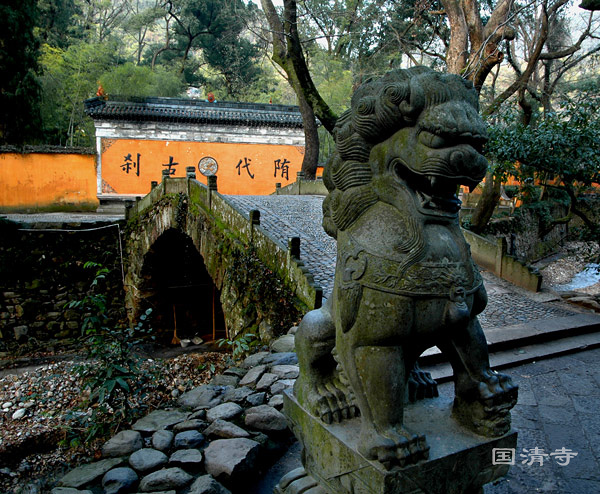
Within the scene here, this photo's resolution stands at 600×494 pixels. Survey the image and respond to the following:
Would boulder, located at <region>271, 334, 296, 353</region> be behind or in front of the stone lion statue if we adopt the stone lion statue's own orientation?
behind

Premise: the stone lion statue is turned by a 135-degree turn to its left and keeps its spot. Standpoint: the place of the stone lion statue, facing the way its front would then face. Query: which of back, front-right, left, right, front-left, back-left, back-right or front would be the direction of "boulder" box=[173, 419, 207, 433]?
front-left

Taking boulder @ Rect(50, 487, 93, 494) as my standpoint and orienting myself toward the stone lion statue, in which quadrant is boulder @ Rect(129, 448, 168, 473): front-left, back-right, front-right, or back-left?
front-left

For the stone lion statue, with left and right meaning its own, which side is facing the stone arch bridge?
back

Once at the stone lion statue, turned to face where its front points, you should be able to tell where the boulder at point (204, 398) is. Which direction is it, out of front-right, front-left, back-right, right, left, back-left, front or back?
back

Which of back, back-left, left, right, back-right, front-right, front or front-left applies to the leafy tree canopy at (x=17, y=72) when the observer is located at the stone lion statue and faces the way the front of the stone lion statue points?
back

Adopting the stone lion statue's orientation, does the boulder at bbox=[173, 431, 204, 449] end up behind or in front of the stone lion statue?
behind

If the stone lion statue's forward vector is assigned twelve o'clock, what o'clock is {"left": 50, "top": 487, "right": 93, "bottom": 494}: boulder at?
The boulder is roughly at 5 o'clock from the stone lion statue.

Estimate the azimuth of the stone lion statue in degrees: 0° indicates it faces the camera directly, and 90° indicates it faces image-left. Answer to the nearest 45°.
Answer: approximately 315°

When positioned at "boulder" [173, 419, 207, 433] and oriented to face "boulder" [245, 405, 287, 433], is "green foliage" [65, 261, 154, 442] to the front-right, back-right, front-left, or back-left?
back-left

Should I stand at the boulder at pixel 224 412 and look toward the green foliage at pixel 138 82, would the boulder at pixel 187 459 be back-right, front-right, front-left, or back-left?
back-left

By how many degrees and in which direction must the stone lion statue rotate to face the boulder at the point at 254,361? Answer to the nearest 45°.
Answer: approximately 180°

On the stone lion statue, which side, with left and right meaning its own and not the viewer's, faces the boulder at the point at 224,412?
back
